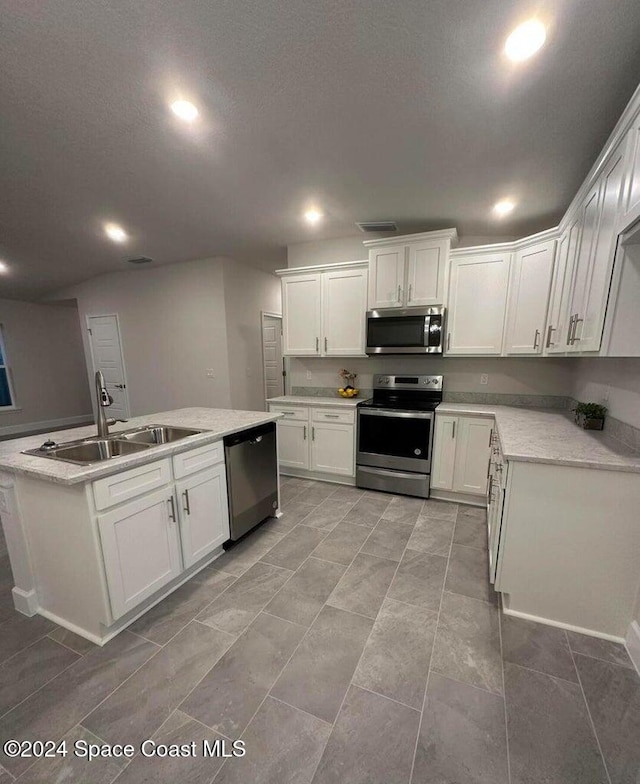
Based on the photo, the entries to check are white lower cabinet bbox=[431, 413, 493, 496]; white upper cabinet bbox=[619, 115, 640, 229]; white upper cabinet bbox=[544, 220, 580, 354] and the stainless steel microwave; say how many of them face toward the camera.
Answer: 2

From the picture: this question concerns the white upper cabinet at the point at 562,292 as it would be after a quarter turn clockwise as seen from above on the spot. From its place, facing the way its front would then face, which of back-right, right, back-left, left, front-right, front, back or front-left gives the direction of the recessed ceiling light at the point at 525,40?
back

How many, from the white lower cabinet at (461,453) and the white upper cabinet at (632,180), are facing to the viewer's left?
1

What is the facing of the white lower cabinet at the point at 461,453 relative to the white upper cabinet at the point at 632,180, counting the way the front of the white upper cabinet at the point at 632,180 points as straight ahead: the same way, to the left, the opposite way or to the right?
to the left

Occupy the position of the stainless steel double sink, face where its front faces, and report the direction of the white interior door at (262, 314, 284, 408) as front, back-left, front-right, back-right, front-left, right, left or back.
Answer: left

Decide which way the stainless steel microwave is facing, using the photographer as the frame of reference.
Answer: facing the viewer

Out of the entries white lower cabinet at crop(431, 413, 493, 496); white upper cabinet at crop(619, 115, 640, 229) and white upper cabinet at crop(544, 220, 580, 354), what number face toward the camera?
1

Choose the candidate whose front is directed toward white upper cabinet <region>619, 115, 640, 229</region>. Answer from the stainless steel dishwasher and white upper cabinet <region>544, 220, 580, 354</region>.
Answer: the stainless steel dishwasher

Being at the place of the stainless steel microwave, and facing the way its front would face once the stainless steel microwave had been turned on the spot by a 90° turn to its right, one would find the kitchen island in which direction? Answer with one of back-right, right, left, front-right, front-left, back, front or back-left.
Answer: front-left

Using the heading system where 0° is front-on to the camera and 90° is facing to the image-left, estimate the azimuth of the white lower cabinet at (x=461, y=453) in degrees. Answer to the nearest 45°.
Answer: approximately 0°

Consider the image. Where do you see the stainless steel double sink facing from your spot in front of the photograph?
facing the viewer and to the right of the viewer

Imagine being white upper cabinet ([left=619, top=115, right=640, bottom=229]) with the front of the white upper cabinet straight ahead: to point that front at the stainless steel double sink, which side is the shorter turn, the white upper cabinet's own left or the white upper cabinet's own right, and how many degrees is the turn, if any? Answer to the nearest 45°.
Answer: approximately 45° to the white upper cabinet's own left

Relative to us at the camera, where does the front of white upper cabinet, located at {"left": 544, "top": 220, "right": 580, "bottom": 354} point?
facing to the left of the viewer
